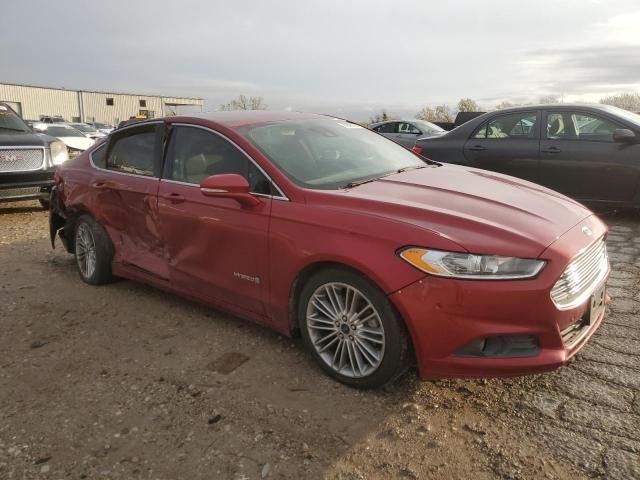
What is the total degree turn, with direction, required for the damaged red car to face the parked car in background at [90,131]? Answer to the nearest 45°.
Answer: approximately 180°

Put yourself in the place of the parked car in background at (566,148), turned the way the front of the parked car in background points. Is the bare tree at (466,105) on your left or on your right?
on your left

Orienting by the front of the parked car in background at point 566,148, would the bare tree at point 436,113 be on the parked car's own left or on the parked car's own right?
on the parked car's own left

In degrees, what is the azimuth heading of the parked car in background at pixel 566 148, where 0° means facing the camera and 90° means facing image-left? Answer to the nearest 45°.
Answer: approximately 270°

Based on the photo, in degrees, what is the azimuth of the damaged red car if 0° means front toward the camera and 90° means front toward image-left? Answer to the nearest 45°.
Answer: approximately 315°

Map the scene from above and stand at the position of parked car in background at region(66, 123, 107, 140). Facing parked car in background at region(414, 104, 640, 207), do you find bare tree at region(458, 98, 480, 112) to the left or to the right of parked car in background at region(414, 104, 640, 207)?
left

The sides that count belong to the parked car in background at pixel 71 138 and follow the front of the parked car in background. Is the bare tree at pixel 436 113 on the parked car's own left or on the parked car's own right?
on the parked car's own left

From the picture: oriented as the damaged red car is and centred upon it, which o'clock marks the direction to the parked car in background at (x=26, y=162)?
The parked car in background is roughly at 6 o'clock from the damaged red car.

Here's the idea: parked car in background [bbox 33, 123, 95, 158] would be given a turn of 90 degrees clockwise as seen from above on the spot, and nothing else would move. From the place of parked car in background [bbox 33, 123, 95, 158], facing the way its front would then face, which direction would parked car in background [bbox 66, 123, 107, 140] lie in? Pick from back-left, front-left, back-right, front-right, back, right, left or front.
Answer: back-right

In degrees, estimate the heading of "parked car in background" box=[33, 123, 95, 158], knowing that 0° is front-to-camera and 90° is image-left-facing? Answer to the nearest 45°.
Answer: approximately 315°
